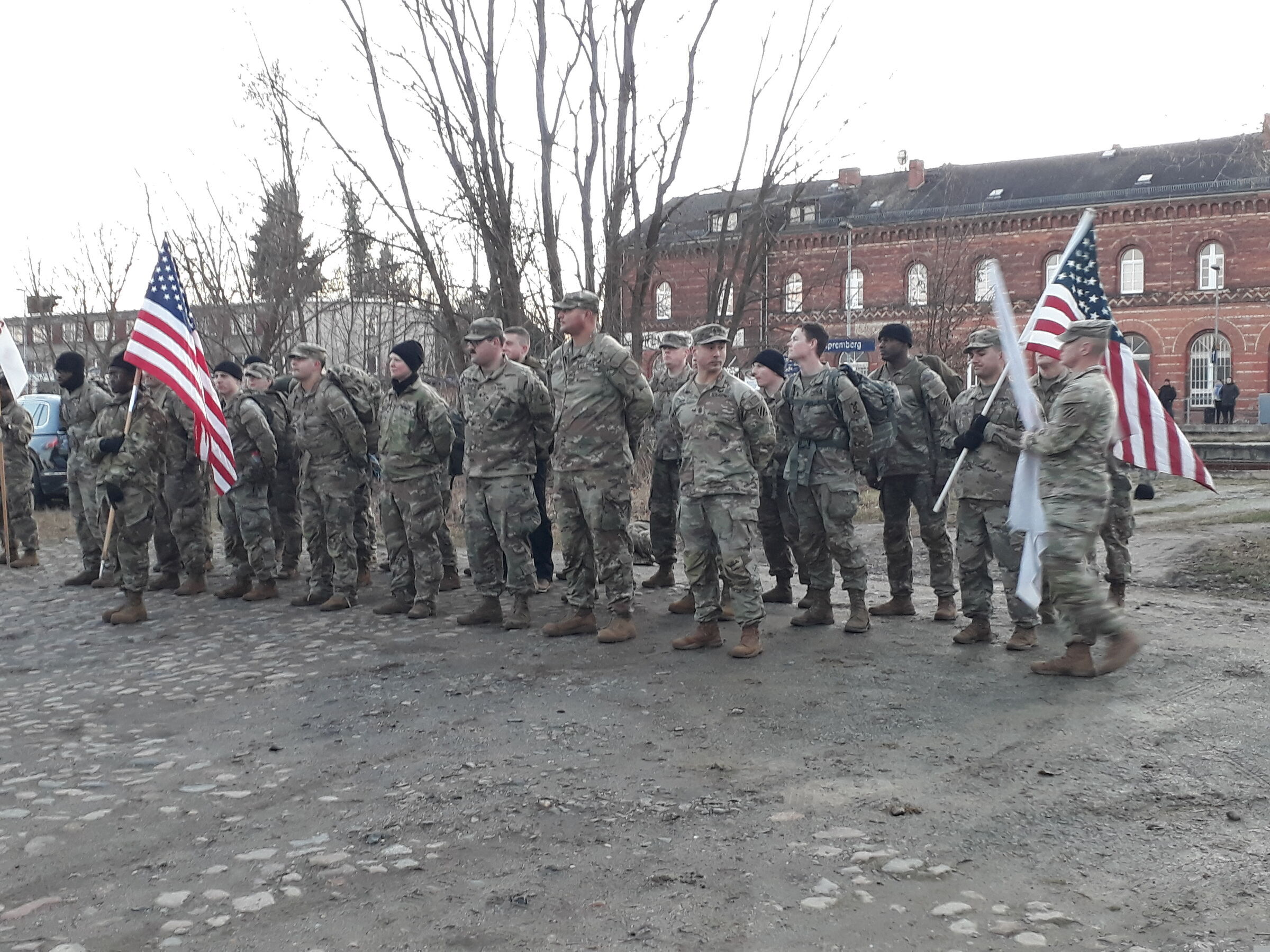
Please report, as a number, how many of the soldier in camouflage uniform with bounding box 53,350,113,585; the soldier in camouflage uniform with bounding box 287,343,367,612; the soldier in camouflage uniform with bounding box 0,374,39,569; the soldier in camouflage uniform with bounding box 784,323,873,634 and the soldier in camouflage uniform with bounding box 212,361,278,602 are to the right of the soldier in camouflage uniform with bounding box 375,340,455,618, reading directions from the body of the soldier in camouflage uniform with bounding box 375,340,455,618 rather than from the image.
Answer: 4

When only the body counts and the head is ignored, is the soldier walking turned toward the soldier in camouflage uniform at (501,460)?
yes

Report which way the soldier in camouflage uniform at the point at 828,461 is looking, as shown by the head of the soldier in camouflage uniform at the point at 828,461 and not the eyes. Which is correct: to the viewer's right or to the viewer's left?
to the viewer's left

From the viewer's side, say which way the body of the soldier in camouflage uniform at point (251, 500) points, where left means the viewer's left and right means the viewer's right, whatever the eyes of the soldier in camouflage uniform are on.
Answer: facing the viewer and to the left of the viewer

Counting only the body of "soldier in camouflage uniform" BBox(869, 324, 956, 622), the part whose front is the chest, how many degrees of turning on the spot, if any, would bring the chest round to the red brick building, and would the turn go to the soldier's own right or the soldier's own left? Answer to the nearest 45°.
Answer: approximately 135° to the soldier's own right

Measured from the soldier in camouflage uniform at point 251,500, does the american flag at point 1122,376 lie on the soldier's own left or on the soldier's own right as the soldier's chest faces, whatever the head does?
on the soldier's own left

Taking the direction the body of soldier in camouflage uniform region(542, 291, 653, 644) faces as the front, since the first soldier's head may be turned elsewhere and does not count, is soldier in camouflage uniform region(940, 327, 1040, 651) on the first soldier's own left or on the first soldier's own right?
on the first soldier's own left

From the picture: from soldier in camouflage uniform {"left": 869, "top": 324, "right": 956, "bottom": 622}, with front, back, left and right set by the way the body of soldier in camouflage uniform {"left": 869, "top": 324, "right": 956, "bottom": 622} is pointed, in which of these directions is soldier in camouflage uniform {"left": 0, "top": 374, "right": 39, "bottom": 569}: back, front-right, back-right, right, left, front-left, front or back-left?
front-right

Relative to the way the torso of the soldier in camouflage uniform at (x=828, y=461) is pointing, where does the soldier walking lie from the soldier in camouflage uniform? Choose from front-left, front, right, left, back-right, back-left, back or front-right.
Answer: left

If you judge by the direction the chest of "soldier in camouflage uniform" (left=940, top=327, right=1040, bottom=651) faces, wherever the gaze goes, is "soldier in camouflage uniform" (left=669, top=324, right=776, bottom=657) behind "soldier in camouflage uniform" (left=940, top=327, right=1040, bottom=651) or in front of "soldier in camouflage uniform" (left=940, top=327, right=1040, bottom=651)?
in front

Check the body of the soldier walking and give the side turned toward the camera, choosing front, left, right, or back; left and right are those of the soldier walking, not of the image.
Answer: left

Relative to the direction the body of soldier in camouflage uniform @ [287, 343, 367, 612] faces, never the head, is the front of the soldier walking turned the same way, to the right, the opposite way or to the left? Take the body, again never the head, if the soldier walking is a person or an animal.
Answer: to the right

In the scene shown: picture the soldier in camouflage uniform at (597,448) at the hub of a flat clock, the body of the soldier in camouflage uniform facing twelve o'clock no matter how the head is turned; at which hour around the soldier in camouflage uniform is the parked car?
The parked car is roughly at 3 o'clock from the soldier in camouflage uniform.

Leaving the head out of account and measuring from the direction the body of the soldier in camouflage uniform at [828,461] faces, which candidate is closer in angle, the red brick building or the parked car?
the parked car

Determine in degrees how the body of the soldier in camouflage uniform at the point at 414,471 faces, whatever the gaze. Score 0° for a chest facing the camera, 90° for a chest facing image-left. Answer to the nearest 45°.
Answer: approximately 45°

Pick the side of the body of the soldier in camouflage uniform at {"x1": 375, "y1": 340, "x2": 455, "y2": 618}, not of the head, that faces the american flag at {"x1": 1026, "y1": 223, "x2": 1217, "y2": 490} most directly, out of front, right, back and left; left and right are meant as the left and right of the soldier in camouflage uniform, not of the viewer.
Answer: left

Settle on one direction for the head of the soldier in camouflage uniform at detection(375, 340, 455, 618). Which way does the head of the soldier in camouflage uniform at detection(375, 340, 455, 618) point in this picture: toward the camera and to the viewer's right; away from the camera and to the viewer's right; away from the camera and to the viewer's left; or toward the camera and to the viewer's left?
toward the camera and to the viewer's left
